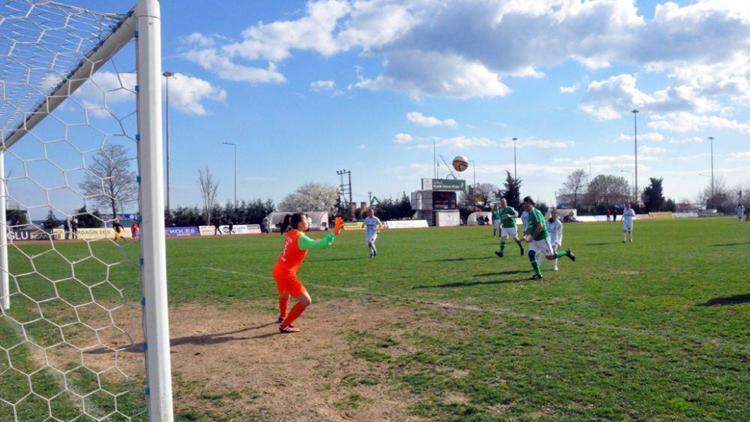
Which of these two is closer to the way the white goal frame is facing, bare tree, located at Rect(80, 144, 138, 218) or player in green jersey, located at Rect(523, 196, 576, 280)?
the player in green jersey

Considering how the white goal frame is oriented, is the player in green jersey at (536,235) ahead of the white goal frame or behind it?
ahead

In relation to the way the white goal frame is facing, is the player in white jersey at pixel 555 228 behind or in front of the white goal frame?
in front

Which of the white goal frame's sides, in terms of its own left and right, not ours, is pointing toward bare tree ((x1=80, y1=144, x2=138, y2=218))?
left

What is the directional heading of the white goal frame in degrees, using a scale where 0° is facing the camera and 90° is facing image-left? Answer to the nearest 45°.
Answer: approximately 270°

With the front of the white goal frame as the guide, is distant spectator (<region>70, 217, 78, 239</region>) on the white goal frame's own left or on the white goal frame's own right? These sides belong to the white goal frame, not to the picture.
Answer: on the white goal frame's own left

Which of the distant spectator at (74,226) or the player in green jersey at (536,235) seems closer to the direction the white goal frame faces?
the player in green jersey
